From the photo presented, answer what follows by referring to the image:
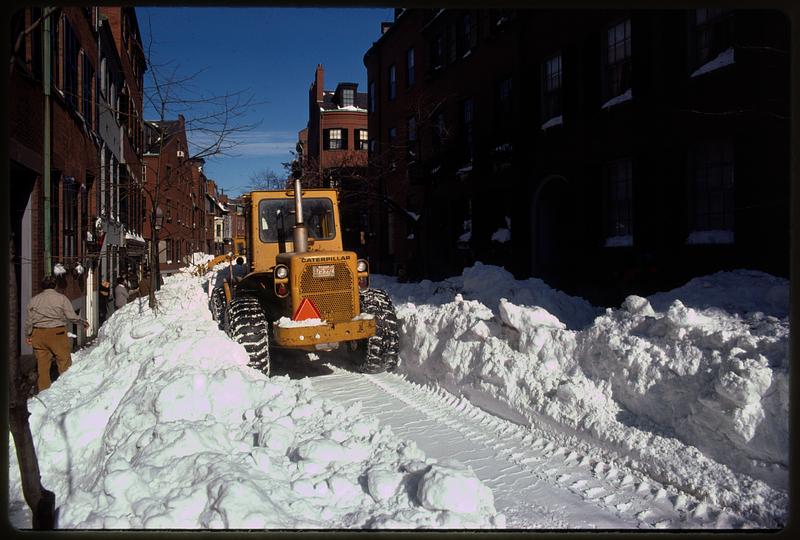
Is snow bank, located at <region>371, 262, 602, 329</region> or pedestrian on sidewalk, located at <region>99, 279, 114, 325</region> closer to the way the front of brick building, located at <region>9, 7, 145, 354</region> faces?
the snow bank

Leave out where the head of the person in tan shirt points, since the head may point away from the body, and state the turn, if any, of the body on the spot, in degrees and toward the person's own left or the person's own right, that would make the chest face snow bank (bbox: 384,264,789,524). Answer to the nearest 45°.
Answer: approximately 135° to the person's own right

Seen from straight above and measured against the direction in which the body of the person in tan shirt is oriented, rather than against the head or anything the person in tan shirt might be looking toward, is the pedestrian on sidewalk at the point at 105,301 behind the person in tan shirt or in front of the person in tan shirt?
in front

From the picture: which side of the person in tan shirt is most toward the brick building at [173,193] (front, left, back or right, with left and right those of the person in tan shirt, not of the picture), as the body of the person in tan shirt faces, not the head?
front

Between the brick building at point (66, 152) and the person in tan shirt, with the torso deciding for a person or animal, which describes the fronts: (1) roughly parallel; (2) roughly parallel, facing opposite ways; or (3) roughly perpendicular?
roughly perpendicular

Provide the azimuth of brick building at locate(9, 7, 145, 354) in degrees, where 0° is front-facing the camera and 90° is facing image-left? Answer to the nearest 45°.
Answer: approximately 270°

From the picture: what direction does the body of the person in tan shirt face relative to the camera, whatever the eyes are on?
away from the camera

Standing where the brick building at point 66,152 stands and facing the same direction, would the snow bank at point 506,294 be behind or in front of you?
in front

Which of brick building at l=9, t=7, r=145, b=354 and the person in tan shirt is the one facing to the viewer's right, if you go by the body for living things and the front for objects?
the brick building

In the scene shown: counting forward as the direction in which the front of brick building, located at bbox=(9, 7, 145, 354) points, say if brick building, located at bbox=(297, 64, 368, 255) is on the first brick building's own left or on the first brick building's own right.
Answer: on the first brick building's own left

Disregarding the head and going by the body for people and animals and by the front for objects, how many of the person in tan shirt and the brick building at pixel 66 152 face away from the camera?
1
